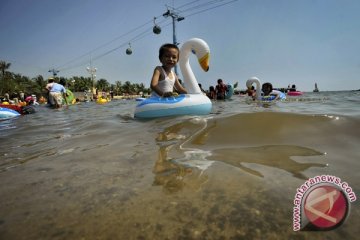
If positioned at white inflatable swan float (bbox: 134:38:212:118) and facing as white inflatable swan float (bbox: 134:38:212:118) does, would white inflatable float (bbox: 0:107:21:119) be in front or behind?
behind

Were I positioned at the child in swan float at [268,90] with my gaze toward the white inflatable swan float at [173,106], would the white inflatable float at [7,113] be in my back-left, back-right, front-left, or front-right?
front-right

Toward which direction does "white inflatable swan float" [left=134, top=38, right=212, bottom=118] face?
to the viewer's right

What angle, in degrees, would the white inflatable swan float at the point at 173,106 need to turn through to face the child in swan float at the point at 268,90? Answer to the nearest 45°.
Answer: approximately 45° to its left

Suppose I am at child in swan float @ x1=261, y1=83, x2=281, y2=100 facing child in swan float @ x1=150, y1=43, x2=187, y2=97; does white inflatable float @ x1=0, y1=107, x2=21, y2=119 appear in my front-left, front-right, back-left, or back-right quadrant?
front-right

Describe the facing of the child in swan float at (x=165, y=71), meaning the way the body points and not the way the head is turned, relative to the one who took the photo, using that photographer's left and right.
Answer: facing the viewer and to the right of the viewer
